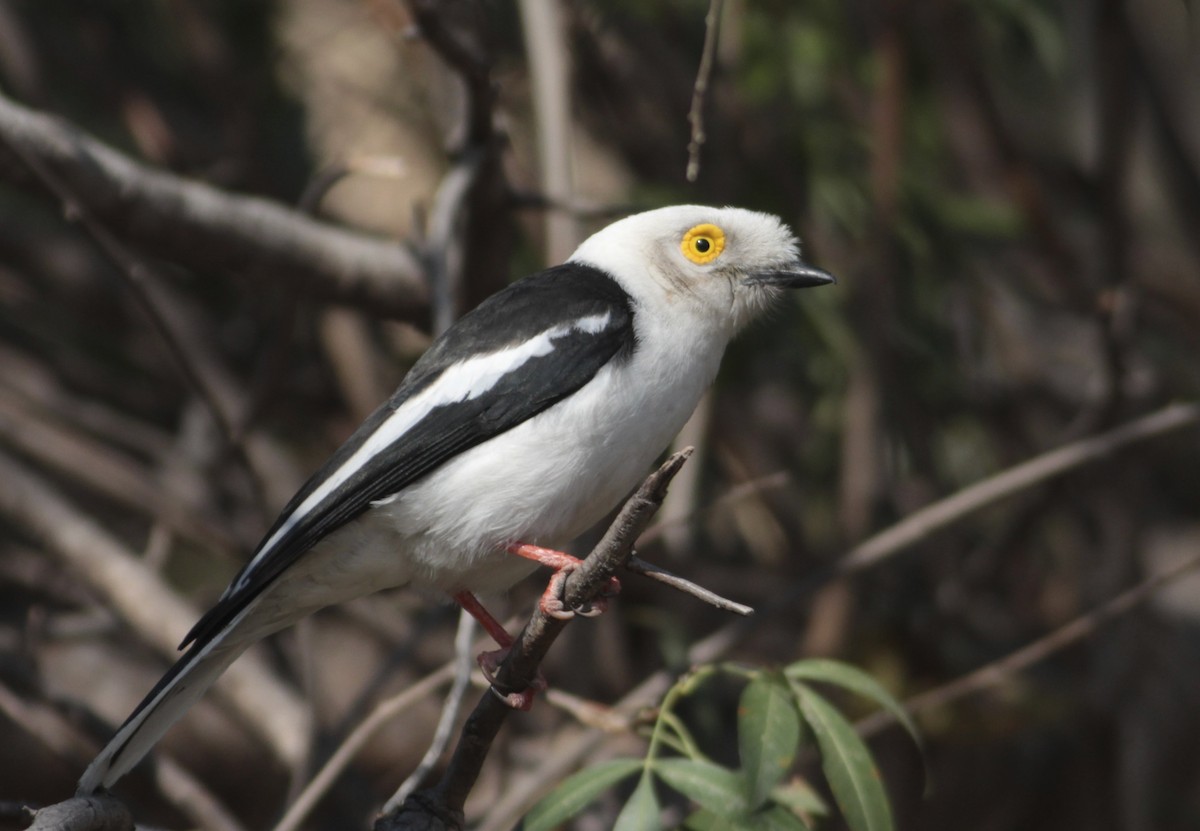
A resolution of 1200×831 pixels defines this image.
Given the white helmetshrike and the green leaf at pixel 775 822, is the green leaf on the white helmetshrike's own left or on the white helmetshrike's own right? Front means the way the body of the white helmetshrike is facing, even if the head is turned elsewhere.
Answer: on the white helmetshrike's own right

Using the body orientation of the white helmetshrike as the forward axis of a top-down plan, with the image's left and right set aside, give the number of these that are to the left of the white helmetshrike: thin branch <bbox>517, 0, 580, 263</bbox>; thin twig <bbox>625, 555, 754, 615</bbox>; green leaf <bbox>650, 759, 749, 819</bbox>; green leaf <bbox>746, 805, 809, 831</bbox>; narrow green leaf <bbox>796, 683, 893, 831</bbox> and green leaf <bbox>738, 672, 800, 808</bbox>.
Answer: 1

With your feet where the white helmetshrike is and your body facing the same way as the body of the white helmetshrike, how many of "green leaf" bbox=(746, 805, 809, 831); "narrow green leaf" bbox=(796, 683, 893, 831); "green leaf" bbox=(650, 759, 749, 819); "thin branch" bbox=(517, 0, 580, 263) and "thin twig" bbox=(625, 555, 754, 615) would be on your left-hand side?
1

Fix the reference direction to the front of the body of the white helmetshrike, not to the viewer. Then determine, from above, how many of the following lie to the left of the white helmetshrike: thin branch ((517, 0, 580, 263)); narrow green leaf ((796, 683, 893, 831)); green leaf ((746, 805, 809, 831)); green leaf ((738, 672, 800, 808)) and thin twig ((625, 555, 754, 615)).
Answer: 1

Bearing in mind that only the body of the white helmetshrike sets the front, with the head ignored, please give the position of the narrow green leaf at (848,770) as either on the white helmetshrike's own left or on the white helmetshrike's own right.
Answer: on the white helmetshrike's own right

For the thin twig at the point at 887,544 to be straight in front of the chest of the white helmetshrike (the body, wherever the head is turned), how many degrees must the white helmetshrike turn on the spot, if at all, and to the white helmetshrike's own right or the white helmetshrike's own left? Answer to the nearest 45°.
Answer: approximately 45° to the white helmetshrike's own left

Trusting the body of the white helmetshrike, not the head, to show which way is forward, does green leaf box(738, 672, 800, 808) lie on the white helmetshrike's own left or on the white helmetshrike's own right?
on the white helmetshrike's own right

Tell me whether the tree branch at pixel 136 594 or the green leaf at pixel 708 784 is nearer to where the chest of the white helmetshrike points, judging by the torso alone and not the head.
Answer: the green leaf

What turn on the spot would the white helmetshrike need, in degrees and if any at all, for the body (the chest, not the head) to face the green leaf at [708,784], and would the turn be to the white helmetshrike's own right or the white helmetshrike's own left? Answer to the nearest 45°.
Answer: approximately 45° to the white helmetshrike's own right

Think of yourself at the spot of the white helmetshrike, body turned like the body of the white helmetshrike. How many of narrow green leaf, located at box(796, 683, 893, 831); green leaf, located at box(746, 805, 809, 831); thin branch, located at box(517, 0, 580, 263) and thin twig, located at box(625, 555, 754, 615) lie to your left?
1

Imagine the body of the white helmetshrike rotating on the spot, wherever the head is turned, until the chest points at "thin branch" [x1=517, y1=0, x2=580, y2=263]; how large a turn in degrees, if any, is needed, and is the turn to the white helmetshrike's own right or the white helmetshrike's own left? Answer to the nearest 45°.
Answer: approximately 90° to the white helmetshrike's own left

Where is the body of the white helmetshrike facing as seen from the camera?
to the viewer's right

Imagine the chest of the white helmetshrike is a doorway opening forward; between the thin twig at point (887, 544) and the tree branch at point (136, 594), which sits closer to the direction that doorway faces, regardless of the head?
the thin twig

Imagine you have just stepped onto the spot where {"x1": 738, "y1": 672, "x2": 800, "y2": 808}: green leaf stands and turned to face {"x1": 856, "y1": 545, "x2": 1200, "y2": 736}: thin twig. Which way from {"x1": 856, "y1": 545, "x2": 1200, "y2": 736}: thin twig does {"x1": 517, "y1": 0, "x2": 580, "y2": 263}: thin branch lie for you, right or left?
left

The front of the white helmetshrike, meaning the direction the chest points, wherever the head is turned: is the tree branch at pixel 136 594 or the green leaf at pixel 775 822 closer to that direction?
the green leaf
